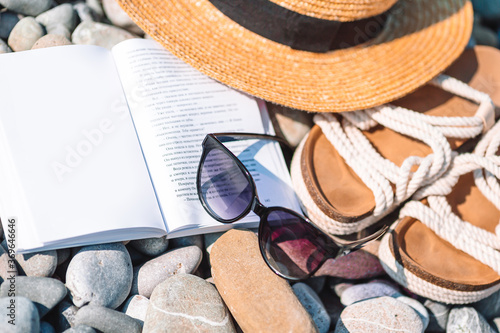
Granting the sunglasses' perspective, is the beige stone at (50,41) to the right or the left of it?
on its right

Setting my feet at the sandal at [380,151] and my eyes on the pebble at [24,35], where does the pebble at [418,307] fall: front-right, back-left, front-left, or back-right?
back-left
